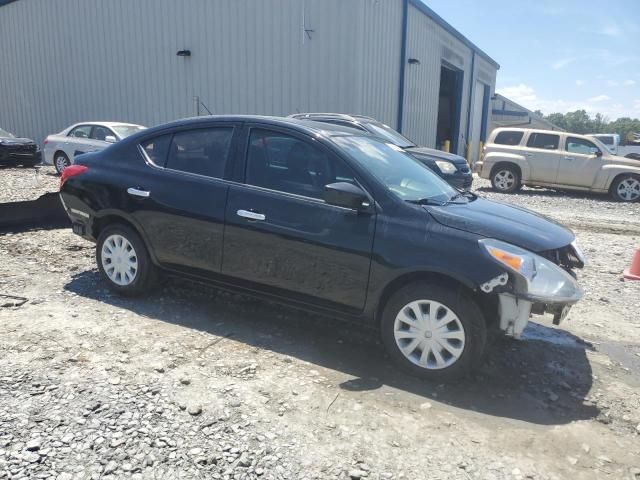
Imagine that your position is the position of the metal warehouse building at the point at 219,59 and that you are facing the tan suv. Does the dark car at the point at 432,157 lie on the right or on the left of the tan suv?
right

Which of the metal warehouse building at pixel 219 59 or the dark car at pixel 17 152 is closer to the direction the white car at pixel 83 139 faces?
the metal warehouse building

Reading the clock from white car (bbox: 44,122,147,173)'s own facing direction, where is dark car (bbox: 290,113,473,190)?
The dark car is roughly at 12 o'clock from the white car.

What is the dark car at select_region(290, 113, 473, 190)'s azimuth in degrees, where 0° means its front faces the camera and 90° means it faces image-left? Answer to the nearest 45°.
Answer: approximately 315°

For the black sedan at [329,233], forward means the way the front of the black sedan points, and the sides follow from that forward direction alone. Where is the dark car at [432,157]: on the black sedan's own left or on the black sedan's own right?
on the black sedan's own left

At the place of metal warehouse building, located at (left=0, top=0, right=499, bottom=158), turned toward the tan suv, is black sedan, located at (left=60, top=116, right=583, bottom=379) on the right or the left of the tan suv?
right

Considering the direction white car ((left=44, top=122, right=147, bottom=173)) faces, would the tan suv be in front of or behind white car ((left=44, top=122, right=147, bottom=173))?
in front

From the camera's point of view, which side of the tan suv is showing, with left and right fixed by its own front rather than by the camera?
right

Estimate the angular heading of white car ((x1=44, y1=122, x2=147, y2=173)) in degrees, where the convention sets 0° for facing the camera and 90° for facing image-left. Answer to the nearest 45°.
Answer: approximately 315°

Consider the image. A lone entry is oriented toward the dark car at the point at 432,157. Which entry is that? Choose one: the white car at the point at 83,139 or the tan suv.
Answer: the white car
